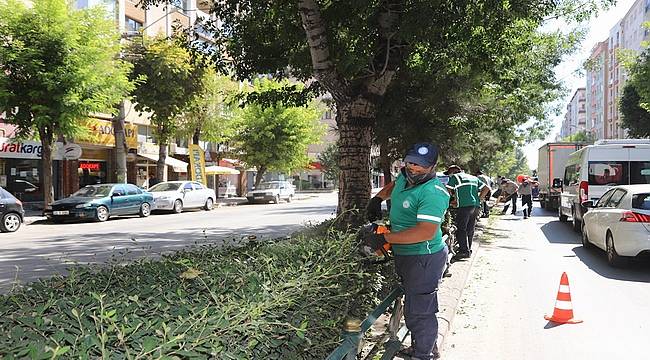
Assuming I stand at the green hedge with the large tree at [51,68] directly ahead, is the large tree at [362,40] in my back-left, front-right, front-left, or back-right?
front-right

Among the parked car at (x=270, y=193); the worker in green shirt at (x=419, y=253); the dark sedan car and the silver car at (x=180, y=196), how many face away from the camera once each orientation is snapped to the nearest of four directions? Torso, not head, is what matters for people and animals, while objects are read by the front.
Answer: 0

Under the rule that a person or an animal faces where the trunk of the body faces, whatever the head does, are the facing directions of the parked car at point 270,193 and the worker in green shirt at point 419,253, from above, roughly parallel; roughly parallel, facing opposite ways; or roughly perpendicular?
roughly parallel

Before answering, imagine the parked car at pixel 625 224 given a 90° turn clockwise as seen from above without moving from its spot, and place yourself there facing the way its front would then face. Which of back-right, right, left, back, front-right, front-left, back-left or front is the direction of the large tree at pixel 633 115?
front-left

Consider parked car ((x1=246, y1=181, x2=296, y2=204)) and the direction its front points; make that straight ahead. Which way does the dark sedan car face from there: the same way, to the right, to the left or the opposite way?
the same way

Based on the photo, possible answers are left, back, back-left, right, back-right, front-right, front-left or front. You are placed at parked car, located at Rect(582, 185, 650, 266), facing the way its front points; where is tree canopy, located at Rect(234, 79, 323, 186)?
front

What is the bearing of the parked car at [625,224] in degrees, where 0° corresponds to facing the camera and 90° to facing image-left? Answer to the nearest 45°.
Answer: approximately 135°

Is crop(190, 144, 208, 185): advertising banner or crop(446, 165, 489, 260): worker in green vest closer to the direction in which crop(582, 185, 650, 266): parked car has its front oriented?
the advertising banner

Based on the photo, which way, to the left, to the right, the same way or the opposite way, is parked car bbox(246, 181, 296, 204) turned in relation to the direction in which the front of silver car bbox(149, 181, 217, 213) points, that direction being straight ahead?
the same way

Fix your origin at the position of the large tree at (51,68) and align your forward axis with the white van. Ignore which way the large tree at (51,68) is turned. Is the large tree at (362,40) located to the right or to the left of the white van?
right
